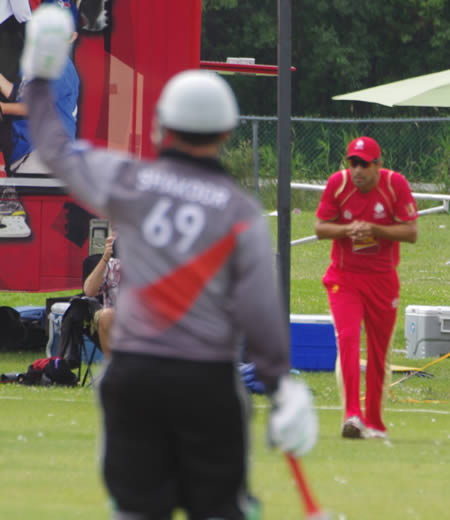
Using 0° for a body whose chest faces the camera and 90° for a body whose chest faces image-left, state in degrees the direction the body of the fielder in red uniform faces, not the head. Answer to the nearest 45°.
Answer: approximately 0°

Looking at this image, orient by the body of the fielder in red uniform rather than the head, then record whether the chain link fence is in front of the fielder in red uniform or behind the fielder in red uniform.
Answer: behind
